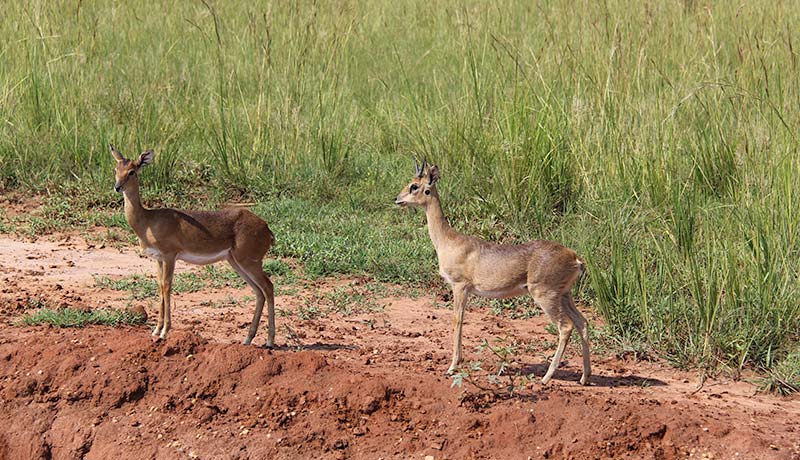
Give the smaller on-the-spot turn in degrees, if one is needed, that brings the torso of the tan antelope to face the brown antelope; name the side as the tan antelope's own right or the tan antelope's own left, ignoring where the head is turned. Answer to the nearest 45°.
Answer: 0° — it already faces it

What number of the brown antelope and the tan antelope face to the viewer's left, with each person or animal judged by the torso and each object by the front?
2

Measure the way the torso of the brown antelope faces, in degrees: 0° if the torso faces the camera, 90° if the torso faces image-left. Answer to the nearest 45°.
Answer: approximately 90°

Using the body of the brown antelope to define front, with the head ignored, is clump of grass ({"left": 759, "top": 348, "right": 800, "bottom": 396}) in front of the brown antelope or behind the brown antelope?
behind

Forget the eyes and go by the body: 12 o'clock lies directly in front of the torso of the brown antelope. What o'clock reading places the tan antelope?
The tan antelope is roughly at 7 o'clock from the brown antelope.

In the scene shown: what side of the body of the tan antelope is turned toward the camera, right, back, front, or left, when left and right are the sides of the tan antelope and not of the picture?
left

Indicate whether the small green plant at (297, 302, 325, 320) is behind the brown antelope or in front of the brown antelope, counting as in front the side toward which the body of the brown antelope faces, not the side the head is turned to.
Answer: behind
